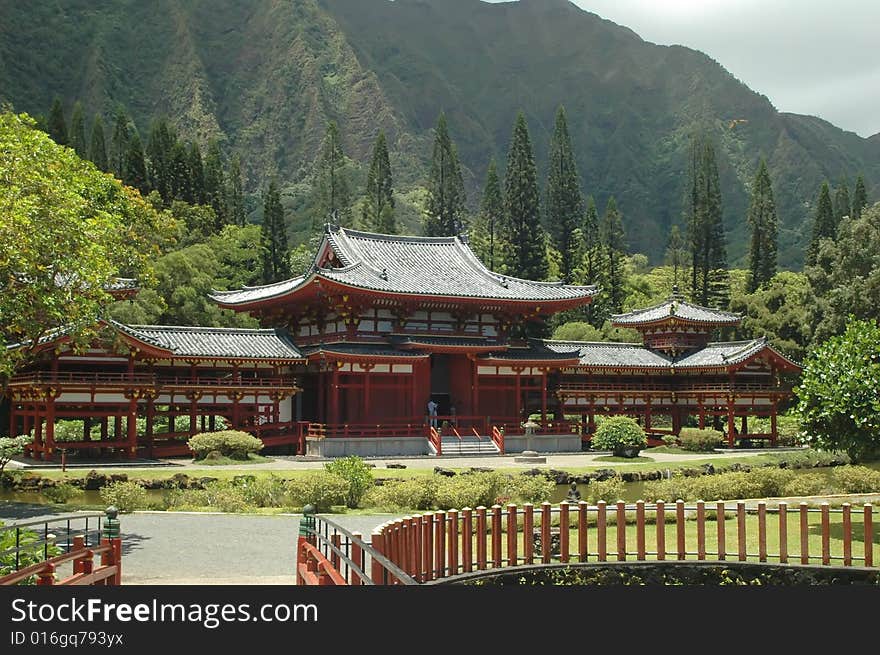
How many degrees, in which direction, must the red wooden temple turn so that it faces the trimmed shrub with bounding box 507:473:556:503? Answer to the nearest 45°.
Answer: approximately 45° to its right

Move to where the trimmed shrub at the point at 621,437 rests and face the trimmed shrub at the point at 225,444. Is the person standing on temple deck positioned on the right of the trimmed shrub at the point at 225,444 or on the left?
right

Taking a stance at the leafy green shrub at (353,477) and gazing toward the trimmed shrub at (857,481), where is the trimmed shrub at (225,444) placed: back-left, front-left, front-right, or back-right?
back-left

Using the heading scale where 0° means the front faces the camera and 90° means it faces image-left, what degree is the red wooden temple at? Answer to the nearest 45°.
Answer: approximately 315°

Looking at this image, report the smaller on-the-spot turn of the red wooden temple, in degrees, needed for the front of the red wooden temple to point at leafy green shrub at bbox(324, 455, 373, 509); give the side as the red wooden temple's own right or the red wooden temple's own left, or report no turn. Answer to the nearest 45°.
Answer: approximately 45° to the red wooden temple's own right

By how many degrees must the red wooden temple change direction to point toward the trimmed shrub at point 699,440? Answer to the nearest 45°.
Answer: approximately 45° to its left

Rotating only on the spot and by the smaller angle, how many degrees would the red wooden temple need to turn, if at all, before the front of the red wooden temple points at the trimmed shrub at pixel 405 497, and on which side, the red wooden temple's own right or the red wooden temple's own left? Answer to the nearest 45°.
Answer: approximately 45° to the red wooden temple's own right

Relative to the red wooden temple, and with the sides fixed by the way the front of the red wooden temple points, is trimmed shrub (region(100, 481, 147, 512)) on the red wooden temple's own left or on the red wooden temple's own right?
on the red wooden temple's own right
